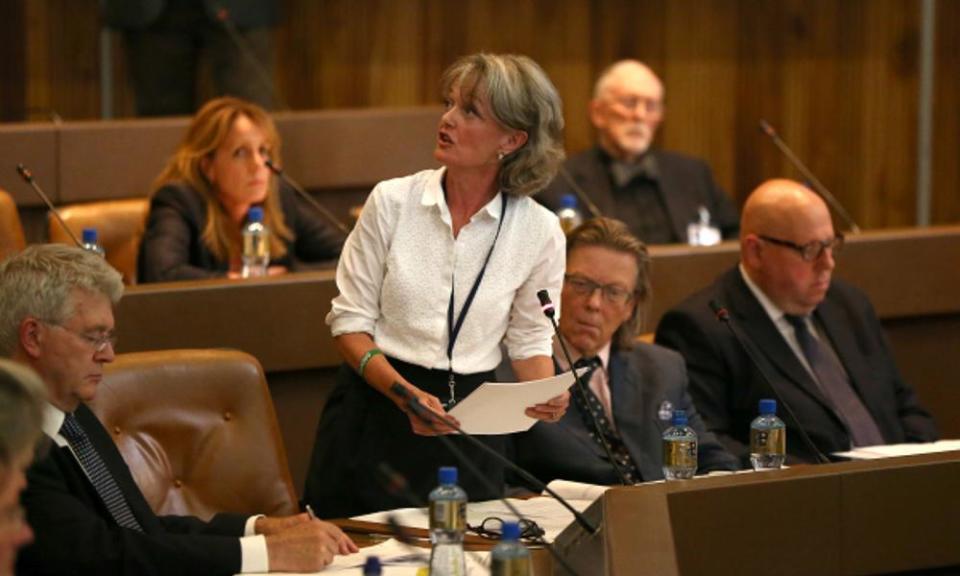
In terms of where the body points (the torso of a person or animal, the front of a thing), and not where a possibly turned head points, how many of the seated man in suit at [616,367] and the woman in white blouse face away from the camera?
0

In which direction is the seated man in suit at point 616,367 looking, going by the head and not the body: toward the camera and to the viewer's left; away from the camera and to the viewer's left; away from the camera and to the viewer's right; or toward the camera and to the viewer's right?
toward the camera and to the viewer's left

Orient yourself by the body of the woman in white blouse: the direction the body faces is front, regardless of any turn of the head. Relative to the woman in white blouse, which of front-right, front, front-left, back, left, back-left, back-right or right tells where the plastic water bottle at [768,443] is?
left

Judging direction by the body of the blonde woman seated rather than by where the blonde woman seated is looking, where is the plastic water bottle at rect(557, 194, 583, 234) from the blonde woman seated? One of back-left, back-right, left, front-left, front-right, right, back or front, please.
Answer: front-left

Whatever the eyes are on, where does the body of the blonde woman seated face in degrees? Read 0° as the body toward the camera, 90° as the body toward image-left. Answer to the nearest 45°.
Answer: approximately 315°

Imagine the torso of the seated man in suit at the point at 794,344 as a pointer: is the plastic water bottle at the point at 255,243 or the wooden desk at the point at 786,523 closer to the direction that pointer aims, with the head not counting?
the wooden desk

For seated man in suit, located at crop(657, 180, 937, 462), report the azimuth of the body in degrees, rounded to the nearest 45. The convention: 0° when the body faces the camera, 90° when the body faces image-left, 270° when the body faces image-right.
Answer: approximately 315°

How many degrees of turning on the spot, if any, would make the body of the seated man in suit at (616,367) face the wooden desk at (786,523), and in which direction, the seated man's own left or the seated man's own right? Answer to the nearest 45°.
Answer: approximately 45° to the seated man's own left

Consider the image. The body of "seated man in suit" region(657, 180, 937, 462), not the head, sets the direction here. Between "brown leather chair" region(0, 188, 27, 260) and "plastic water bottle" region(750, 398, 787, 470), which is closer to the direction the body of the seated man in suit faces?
the plastic water bottle

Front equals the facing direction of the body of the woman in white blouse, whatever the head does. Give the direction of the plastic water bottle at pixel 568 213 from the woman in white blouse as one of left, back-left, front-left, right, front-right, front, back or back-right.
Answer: back

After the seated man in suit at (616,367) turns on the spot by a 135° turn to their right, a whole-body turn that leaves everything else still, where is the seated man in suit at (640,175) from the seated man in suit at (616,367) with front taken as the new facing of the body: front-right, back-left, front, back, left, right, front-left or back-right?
front

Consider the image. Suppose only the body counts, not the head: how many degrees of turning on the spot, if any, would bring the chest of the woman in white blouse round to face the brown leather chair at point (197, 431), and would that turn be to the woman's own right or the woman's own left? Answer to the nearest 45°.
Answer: approximately 90° to the woman's own right
